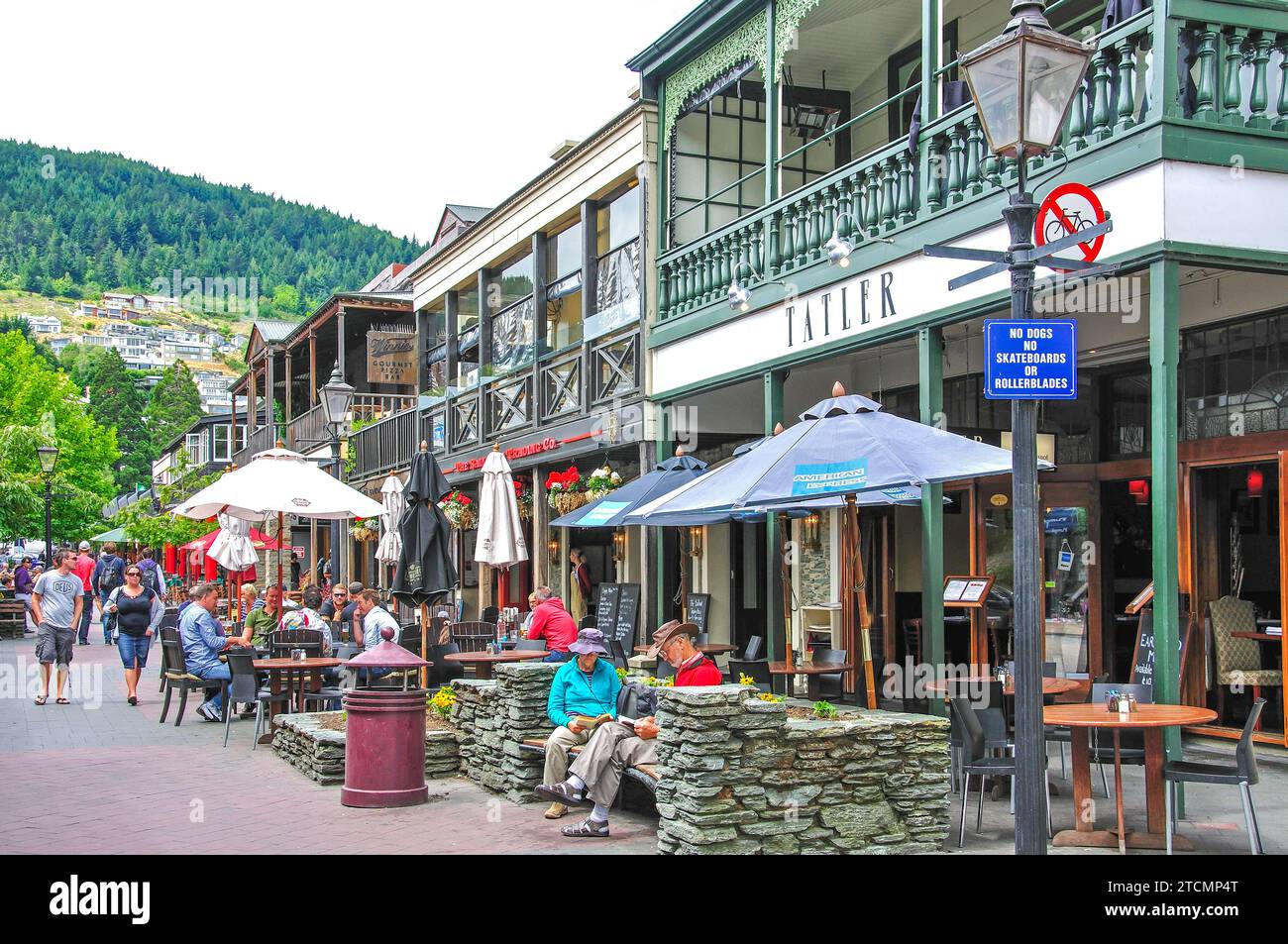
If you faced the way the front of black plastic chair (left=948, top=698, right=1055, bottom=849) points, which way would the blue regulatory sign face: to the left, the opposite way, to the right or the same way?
to the right

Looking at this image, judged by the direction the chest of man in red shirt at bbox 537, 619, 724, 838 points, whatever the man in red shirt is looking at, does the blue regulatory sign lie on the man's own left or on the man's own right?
on the man's own left

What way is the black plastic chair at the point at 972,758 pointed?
to the viewer's right

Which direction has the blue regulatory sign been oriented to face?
toward the camera

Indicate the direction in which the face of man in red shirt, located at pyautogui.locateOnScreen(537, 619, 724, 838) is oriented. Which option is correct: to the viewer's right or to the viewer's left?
to the viewer's left

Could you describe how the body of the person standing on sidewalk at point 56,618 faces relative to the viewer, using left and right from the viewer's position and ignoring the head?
facing the viewer

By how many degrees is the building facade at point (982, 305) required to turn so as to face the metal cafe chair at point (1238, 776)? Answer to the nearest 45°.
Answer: approximately 45° to its left

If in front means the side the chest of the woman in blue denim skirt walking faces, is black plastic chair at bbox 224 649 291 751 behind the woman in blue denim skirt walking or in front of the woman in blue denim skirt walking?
in front

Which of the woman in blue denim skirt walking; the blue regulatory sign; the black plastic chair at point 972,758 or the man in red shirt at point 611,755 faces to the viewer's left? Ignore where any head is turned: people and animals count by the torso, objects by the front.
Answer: the man in red shirt

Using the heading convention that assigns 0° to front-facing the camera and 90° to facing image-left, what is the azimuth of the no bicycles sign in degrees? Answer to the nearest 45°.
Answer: approximately 0°
